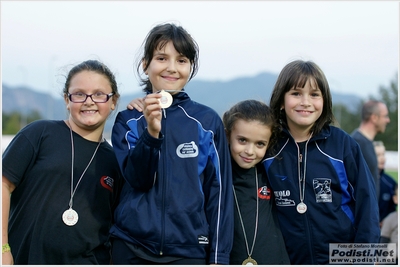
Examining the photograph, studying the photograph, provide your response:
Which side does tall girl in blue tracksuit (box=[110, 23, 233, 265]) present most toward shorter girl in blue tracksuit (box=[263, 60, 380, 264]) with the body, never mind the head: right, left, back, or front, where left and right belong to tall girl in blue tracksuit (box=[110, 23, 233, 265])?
left

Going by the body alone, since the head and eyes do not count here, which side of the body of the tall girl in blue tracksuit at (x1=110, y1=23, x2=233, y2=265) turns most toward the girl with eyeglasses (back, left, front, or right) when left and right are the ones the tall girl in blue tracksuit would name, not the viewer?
right

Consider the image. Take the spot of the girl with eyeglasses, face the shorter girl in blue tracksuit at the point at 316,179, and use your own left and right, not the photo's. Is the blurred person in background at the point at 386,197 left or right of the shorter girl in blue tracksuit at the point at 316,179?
left

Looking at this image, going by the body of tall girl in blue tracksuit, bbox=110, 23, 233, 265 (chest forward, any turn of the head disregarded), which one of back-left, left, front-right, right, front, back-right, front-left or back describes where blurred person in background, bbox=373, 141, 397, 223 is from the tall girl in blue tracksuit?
back-left

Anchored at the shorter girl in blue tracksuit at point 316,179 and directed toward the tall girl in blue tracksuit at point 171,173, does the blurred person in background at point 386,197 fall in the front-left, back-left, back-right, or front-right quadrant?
back-right

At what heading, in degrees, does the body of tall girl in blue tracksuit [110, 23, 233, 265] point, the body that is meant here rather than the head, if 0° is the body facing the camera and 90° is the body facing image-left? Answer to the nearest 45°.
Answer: approximately 0°
